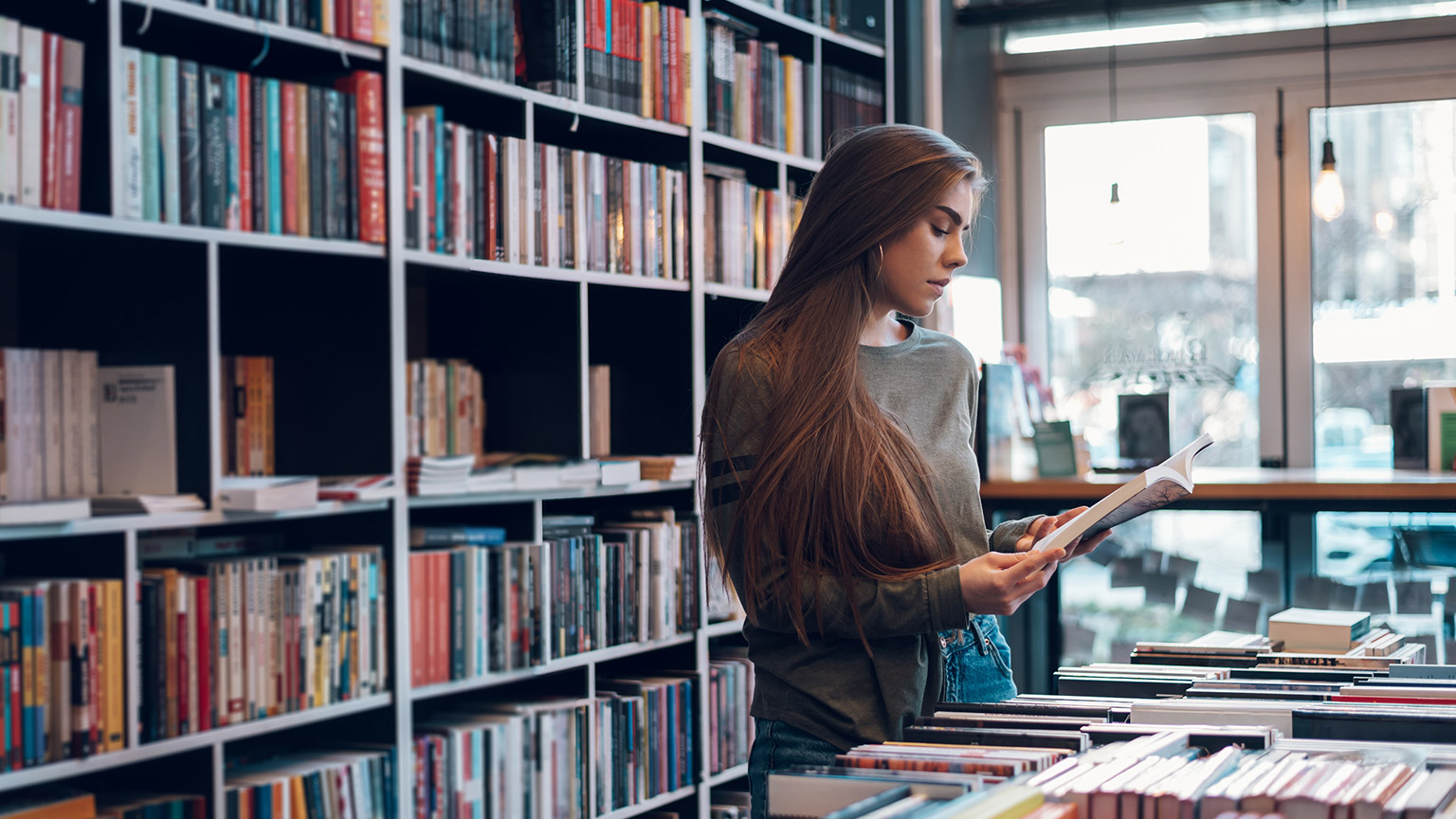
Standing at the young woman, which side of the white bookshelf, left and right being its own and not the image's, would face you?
front

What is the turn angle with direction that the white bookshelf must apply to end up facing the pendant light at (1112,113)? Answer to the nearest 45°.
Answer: approximately 90° to its left

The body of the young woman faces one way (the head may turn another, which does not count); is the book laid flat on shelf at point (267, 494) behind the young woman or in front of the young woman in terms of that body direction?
behind

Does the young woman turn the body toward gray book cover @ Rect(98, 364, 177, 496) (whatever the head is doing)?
no

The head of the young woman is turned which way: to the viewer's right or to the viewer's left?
to the viewer's right

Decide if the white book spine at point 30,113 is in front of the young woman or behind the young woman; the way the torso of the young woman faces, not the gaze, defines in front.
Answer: behind

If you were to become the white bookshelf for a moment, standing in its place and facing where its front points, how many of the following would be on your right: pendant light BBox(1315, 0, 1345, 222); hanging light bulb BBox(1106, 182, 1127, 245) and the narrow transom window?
0

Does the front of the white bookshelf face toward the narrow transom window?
no

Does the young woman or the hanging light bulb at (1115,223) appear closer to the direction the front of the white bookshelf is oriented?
the young woman

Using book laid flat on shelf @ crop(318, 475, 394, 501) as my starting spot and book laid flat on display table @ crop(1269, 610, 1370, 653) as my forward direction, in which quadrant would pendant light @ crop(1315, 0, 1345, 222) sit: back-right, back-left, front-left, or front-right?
front-left

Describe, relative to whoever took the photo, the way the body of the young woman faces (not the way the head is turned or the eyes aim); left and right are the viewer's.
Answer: facing the viewer and to the right of the viewer

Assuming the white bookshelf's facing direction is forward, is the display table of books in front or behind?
in front
